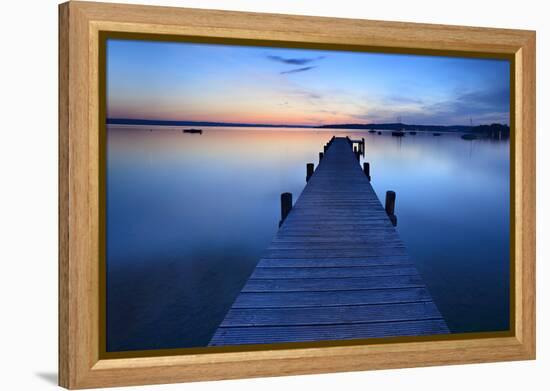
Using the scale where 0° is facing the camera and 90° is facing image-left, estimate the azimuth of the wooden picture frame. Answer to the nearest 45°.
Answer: approximately 315°
